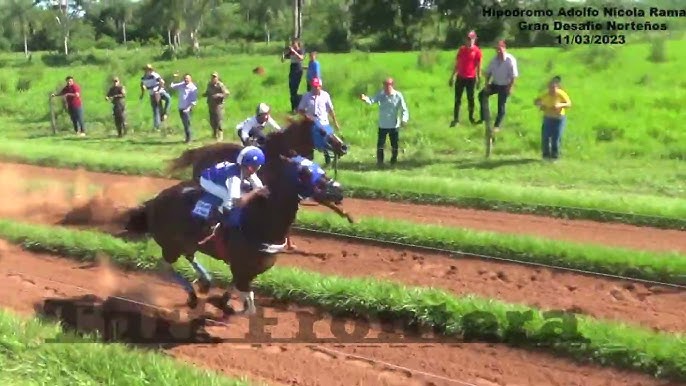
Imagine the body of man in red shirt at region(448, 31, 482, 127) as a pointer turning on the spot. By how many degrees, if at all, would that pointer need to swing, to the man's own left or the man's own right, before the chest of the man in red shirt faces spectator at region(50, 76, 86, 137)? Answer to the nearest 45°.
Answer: approximately 135° to the man's own right

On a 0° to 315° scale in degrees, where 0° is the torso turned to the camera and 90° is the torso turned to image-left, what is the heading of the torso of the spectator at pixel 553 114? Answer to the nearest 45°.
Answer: approximately 0°

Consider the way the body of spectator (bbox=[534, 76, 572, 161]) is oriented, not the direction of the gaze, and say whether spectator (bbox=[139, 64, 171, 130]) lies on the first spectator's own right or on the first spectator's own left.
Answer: on the first spectator's own right

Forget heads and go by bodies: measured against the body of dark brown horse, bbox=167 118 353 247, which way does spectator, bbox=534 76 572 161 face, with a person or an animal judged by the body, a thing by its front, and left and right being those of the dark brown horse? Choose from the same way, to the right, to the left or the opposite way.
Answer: to the right

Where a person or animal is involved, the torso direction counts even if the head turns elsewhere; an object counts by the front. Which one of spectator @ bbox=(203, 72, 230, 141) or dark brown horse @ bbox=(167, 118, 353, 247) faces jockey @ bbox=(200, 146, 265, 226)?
the spectator

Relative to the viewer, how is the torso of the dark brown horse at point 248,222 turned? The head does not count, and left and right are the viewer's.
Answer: facing to the right of the viewer

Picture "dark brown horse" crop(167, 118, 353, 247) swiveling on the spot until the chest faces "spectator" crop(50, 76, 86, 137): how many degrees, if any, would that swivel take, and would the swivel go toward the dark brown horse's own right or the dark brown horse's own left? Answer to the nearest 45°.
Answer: approximately 90° to the dark brown horse's own left

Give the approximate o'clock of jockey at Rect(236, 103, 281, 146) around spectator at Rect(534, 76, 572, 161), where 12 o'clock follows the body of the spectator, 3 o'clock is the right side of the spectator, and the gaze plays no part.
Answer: The jockey is roughly at 1 o'clock from the spectator.

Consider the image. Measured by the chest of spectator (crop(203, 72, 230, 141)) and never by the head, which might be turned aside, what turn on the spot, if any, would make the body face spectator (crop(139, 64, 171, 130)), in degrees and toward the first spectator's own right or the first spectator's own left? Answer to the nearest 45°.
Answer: approximately 135° to the first spectator's own right

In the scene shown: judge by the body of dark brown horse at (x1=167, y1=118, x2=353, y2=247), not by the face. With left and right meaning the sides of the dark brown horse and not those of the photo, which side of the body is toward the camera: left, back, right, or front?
right
